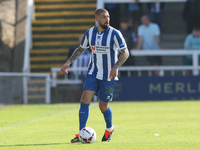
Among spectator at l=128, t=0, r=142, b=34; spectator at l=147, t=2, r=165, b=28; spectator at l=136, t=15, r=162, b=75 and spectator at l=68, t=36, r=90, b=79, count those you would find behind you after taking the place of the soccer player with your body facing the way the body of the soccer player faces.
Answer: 4

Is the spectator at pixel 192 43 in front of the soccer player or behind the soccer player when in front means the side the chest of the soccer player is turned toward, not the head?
behind

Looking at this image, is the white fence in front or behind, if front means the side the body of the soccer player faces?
behind

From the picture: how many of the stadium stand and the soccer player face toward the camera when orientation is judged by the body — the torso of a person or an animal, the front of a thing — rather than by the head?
2

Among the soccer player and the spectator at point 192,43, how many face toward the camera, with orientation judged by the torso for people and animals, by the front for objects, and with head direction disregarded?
2

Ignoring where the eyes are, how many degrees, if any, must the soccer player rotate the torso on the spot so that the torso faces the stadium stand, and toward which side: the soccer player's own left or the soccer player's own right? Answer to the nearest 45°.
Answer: approximately 180°

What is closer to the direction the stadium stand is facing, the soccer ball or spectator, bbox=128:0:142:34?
the soccer ball

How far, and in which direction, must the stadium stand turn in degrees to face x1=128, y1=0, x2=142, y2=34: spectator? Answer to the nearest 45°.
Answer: approximately 90° to its left

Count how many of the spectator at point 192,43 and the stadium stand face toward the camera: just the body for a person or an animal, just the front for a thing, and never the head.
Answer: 2

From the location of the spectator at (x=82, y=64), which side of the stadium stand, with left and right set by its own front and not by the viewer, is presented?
front

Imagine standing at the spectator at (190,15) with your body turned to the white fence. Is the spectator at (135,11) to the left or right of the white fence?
right
